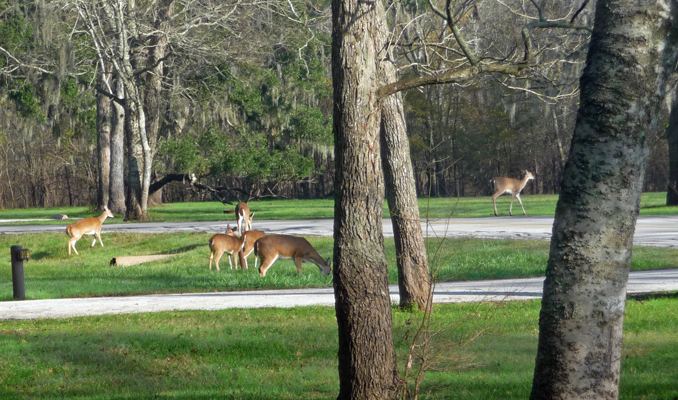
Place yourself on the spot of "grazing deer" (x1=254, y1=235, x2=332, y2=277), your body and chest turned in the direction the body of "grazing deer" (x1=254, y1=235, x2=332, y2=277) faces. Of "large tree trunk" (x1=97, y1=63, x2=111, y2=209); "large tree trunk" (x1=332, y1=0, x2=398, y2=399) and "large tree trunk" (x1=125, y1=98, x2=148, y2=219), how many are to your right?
1

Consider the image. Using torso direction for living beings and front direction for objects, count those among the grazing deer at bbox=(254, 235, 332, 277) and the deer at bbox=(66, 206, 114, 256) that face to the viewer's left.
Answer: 0

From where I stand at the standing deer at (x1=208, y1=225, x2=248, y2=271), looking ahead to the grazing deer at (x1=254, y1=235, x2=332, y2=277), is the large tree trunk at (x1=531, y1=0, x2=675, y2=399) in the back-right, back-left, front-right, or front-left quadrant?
front-right

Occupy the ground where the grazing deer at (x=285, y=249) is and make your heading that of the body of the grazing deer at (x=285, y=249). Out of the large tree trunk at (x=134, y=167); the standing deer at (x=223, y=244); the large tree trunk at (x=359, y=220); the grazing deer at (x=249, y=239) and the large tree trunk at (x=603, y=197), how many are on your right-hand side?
2

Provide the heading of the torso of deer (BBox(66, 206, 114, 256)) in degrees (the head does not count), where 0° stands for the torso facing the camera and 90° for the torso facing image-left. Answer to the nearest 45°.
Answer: approximately 225°

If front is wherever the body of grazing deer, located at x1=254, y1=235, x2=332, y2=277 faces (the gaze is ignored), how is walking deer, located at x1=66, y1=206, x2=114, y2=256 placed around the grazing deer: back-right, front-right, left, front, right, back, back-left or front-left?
back-left

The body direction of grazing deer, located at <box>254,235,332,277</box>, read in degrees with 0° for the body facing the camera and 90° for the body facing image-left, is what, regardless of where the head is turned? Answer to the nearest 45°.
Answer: approximately 270°

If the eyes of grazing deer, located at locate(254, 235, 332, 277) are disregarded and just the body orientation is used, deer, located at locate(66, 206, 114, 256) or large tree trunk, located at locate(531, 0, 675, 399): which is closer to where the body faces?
the large tree trunk

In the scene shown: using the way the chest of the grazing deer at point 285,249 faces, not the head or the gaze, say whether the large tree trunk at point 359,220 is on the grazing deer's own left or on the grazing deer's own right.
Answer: on the grazing deer's own right

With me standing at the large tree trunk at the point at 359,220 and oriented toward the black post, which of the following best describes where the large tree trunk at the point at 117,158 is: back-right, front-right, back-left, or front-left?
front-right
